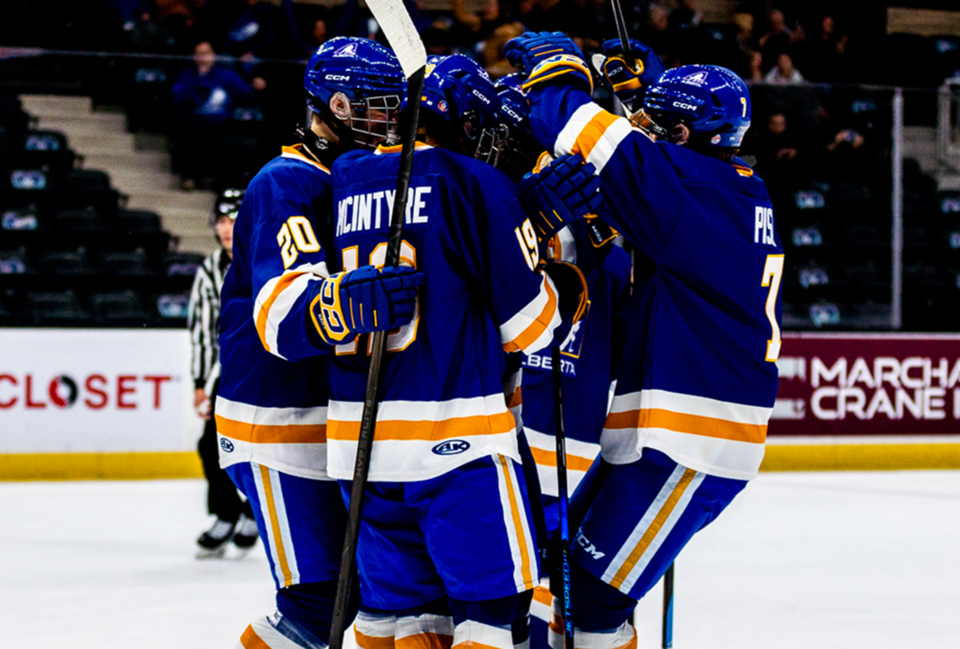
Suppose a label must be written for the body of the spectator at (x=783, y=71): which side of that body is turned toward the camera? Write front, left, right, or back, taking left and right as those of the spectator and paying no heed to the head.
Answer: front

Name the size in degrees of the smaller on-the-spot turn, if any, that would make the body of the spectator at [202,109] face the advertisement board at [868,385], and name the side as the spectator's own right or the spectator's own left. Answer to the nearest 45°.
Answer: approximately 90° to the spectator's own left

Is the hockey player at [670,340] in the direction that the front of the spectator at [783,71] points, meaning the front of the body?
yes

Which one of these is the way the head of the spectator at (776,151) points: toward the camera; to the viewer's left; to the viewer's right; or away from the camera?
toward the camera

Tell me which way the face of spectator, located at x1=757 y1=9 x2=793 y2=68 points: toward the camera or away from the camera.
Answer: toward the camera

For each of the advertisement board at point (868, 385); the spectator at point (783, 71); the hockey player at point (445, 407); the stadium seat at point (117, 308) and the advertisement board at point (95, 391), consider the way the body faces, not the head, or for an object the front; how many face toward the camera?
4

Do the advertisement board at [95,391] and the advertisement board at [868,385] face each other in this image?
no

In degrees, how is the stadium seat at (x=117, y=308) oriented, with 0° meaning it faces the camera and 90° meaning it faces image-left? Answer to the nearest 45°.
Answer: approximately 0°

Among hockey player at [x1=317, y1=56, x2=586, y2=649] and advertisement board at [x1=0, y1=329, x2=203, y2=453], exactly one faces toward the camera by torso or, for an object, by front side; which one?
the advertisement board

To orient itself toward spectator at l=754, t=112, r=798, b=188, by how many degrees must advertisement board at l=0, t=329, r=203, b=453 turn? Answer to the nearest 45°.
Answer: approximately 90° to its left

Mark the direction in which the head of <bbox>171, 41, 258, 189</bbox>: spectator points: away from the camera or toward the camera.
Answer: toward the camera

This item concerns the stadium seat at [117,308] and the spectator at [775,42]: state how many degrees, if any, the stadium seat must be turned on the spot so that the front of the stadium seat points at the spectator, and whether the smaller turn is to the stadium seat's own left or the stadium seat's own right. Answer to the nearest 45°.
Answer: approximately 90° to the stadium seat's own left

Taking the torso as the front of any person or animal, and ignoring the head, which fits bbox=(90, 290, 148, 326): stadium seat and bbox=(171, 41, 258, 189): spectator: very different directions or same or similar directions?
same or similar directions

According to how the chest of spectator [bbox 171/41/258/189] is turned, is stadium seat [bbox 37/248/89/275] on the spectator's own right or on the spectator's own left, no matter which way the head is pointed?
on the spectator's own right

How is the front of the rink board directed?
toward the camera

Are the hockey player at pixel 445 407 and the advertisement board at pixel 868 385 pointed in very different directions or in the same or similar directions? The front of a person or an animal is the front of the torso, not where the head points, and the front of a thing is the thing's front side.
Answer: very different directions

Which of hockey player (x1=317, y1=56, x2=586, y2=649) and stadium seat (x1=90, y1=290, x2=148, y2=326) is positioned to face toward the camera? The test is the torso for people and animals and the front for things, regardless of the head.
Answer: the stadium seat
